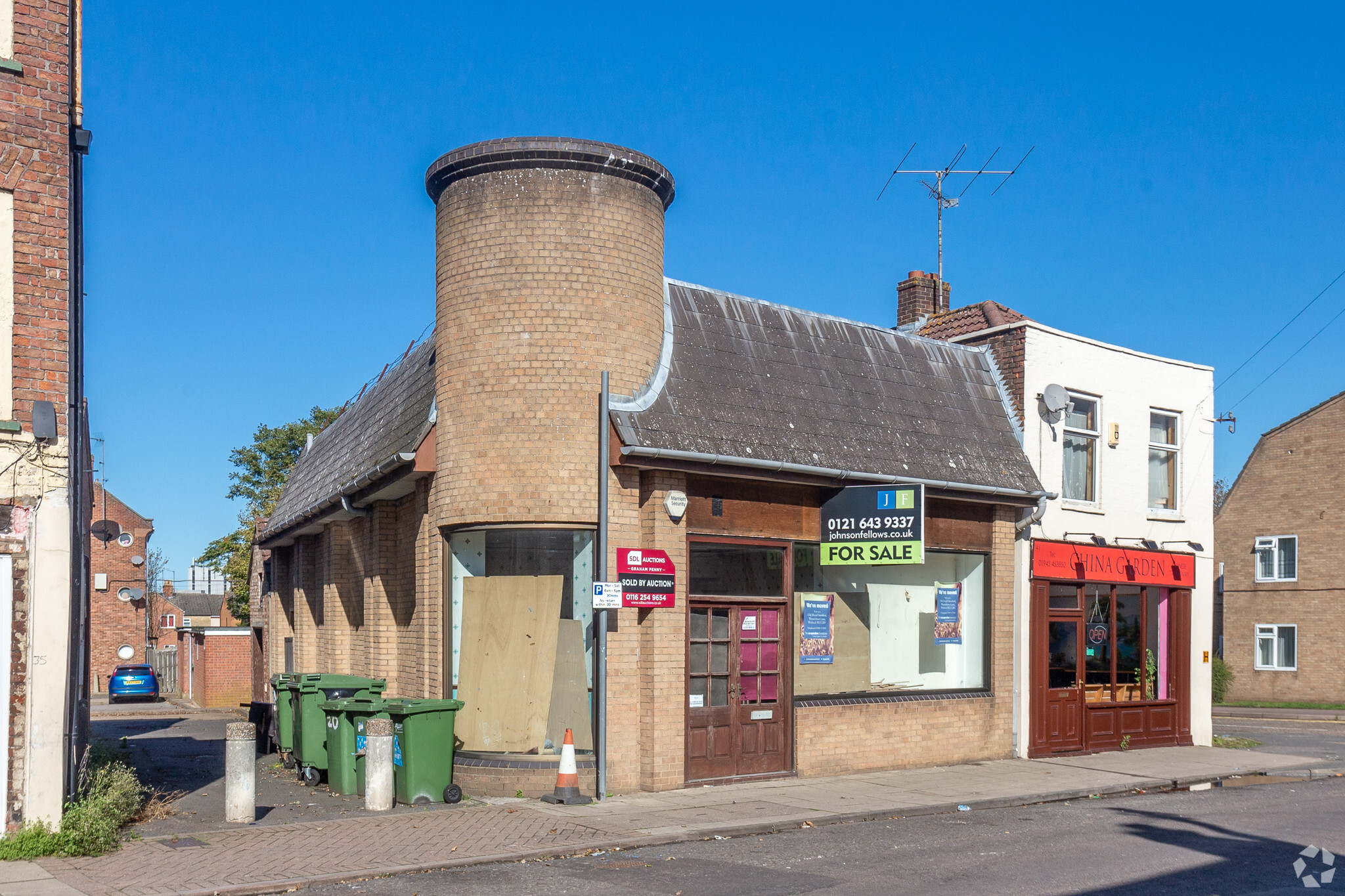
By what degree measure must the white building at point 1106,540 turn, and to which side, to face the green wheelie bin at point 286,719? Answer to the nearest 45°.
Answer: approximately 90° to its right

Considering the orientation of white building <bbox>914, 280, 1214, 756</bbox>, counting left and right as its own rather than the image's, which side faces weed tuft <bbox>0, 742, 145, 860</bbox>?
right

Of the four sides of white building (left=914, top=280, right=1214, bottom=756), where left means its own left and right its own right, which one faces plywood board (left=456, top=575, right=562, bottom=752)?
right

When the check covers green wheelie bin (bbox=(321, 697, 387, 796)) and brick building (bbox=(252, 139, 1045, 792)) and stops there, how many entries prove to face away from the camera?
0

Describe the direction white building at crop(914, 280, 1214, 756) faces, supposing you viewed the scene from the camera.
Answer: facing the viewer and to the right of the viewer

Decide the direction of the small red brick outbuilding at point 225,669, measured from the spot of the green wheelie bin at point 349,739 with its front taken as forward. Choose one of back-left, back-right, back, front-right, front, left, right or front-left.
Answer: back-right

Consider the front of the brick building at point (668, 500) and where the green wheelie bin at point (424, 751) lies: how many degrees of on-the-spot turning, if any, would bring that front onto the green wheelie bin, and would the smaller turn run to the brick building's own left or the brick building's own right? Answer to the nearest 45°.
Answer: approximately 90° to the brick building's own right

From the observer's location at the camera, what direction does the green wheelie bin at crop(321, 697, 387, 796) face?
facing the viewer and to the left of the viewer

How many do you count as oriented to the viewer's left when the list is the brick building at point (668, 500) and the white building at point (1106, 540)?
0

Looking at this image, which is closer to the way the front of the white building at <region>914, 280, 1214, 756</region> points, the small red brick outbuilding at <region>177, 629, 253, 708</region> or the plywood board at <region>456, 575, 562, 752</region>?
the plywood board

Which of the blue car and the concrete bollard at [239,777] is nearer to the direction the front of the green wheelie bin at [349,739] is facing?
the concrete bollard

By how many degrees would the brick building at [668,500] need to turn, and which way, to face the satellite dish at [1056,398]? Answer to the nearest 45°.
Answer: approximately 90° to its left

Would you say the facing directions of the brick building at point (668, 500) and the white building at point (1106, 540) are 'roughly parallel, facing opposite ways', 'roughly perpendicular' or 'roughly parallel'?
roughly parallel
